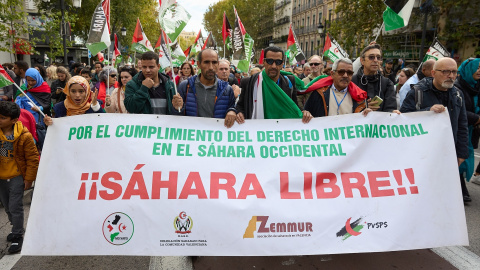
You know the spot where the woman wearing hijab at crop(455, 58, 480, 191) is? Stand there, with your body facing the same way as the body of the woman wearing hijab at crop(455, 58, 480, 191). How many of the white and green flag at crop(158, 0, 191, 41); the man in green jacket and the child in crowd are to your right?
3

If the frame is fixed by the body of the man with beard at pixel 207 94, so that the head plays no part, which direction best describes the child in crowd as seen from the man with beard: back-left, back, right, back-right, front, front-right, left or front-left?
right

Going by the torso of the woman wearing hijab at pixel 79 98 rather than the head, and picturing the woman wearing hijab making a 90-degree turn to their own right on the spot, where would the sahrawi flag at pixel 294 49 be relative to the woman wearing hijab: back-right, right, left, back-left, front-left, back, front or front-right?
back-right

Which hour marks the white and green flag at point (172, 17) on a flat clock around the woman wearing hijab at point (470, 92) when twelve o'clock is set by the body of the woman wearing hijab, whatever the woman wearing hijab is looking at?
The white and green flag is roughly at 3 o'clock from the woman wearing hijab.

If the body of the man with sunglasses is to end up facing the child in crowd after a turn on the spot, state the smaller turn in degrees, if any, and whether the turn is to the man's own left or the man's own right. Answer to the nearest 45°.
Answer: approximately 90° to the man's own right

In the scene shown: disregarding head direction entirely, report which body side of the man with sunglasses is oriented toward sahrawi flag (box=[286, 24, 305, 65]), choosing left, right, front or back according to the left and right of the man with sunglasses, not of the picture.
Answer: back

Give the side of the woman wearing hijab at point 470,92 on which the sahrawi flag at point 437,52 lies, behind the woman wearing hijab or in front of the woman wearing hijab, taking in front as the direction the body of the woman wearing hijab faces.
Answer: behind

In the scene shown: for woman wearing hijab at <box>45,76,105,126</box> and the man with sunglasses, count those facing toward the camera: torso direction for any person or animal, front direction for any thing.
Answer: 2

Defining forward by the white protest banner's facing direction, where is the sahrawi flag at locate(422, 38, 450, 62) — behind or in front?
behind

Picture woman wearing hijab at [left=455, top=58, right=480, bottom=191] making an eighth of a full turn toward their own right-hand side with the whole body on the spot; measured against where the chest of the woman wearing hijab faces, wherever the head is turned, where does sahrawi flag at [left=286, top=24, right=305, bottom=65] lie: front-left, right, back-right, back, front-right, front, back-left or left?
back-right
